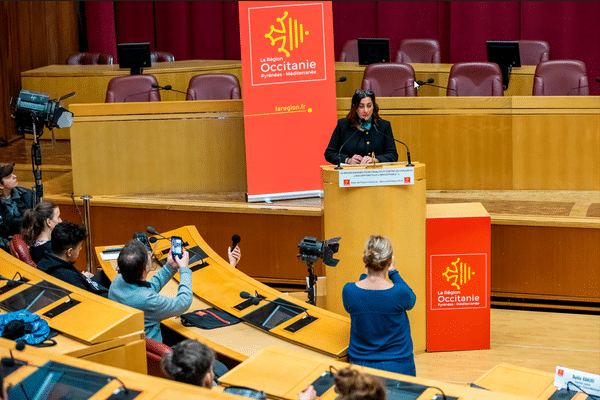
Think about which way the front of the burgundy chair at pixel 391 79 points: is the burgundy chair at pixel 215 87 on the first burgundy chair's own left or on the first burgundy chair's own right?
on the first burgundy chair's own right

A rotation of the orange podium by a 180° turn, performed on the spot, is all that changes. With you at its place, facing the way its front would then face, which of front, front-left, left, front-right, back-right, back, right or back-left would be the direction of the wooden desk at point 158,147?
front-left

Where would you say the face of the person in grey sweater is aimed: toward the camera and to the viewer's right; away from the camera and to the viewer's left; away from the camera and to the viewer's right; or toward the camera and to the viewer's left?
away from the camera and to the viewer's right

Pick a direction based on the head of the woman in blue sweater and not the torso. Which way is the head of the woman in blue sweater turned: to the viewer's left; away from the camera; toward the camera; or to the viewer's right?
away from the camera

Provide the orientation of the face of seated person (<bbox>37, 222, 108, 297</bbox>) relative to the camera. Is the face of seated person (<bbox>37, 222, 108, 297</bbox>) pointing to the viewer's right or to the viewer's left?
to the viewer's right

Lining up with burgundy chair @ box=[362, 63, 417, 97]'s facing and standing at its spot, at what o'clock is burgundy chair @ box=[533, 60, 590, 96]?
burgundy chair @ box=[533, 60, 590, 96] is roughly at 9 o'clock from burgundy chair @ box=[362, 63, 417, 97].

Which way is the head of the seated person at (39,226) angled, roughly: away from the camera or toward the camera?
away from the camera

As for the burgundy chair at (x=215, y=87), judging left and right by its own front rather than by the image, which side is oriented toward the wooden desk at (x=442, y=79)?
left

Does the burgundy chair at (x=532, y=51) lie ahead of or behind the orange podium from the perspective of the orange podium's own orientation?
behind

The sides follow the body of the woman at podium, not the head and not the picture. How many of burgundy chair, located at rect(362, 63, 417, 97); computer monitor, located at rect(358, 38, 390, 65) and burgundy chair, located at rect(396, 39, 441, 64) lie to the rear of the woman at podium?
3

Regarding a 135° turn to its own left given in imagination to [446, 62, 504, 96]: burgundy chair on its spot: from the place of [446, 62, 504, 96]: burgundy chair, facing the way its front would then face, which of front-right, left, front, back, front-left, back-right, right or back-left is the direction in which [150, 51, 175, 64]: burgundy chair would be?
left

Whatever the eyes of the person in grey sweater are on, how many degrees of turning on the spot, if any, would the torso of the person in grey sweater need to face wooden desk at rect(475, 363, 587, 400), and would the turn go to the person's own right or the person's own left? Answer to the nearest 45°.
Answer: approximately 90° to the person's own right

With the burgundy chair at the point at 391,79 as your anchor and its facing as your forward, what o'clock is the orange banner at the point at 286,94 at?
The orange banner is roughly at 1 o'clock from the burgundy chair.

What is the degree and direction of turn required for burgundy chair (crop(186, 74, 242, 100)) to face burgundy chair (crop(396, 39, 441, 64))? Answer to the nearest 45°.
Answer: approximately 135° to its left

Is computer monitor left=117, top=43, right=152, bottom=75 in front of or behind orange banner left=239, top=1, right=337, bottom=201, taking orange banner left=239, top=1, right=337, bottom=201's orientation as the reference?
behind

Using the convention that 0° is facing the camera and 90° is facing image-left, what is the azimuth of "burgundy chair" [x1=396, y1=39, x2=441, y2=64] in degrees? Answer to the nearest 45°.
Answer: approximately 0°
